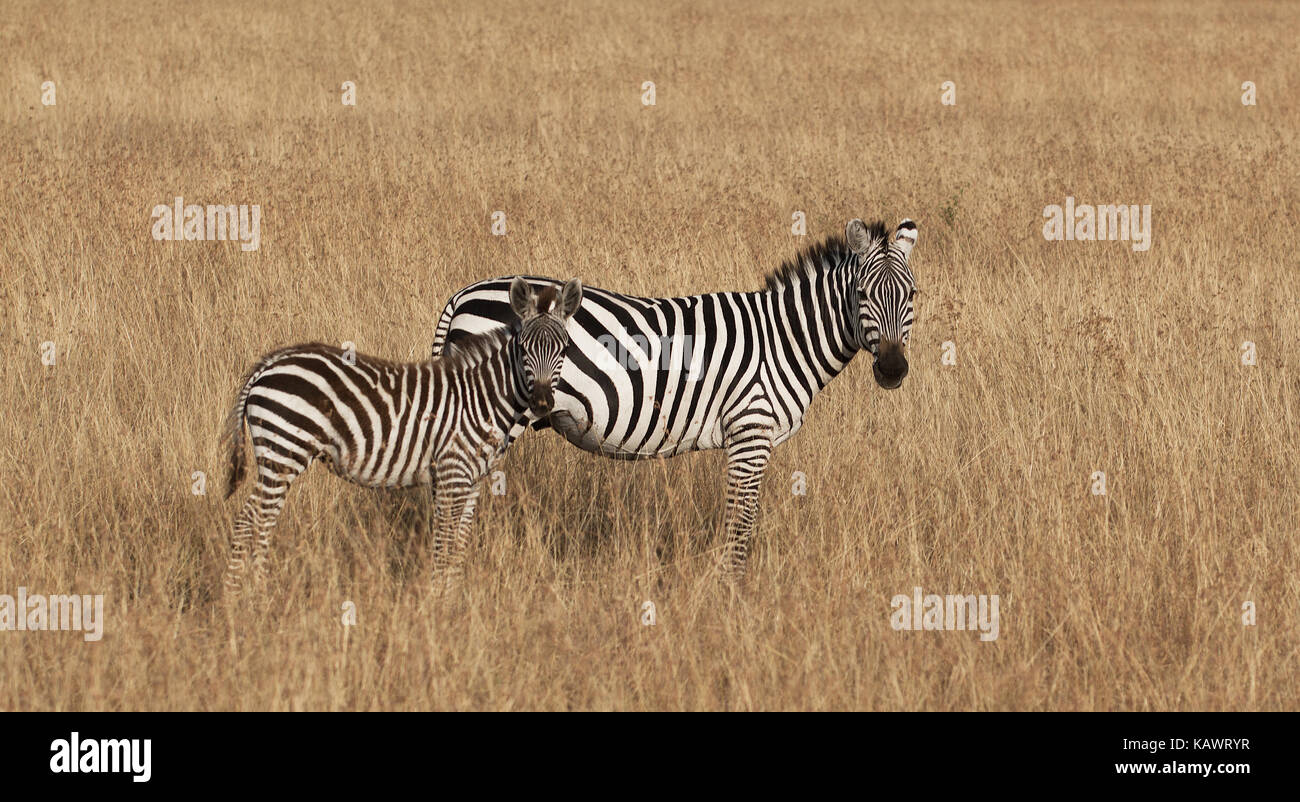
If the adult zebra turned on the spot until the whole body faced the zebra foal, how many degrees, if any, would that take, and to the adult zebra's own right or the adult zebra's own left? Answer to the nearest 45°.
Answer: approximately 135° to the adult zebra's own right

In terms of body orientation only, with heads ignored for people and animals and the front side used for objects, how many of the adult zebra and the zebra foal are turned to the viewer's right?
2

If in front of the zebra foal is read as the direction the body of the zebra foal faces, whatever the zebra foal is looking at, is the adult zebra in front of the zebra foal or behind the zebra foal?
in front

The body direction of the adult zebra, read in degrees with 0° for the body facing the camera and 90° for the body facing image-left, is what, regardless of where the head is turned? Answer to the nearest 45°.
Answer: approximately 270°

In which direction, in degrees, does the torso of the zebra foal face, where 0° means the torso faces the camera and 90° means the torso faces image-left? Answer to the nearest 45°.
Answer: approximately 270°
